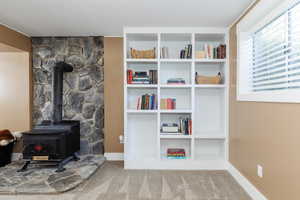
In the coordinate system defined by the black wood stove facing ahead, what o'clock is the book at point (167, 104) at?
The book is roughly at 8 o'clock from the black wood stove.

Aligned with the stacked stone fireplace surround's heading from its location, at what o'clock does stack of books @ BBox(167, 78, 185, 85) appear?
The stack of books is roughly at 10 o'clock from the stacked stone fireplace surround.

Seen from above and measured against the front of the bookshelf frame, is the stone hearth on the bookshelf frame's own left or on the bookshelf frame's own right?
on the bookshelf frame's own right

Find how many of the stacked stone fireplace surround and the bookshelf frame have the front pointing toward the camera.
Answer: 2

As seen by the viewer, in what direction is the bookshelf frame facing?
toward the camera

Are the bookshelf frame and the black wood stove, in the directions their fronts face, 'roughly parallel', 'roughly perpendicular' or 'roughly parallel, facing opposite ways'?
roughly parallel

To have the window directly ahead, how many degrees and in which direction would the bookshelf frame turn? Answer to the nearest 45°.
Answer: approximately 45° to its left

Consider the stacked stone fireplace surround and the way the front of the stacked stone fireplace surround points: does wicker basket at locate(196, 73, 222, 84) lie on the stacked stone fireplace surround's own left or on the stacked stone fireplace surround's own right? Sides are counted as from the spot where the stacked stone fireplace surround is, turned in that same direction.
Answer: on the stacked stone fireplace surround's own left

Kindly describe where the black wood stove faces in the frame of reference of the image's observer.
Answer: facing the viewer and to the left of the viewer

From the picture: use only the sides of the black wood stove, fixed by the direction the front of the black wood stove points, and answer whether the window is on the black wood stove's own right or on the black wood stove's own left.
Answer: on the black wood stove's own left

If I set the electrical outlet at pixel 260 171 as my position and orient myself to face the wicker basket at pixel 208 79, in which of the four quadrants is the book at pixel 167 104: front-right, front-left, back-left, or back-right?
front-left

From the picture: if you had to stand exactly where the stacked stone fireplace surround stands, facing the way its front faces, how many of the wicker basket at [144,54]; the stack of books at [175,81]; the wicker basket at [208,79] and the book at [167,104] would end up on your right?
0

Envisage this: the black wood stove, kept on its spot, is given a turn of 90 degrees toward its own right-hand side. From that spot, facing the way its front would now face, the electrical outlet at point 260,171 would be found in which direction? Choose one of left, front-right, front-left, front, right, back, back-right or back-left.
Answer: back

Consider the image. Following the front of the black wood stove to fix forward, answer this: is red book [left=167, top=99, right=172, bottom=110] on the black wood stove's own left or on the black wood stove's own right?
on the black wood stove's own left

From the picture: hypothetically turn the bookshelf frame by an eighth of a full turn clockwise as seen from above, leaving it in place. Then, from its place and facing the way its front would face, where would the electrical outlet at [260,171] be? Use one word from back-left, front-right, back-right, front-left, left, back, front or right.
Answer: left

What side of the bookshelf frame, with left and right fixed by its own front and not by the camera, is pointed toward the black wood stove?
right

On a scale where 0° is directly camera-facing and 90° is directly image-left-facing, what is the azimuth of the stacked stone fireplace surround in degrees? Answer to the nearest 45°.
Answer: approximately 0°
